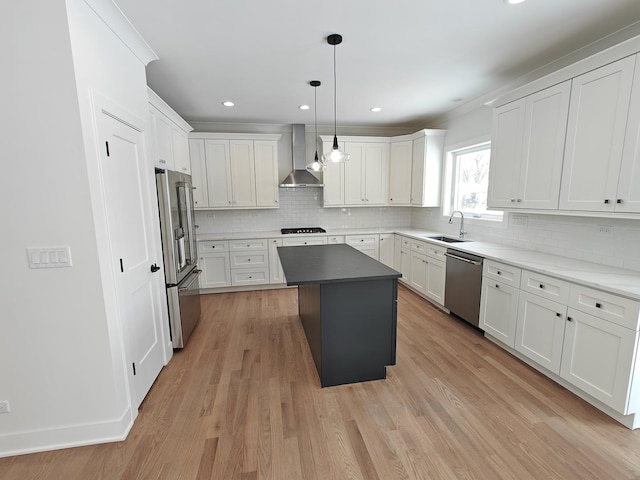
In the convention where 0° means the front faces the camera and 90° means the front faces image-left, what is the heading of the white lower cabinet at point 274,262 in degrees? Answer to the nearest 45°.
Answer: approximately 0°

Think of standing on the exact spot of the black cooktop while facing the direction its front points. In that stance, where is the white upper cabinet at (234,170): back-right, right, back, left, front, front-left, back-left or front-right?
right

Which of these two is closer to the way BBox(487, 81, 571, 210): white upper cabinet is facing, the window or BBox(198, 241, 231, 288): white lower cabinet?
the white lower cabinet

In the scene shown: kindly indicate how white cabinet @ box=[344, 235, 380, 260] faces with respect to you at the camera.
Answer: facing the viewer

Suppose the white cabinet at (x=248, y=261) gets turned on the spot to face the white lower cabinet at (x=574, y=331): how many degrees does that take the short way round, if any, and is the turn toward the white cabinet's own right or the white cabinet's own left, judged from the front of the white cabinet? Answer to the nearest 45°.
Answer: approximately 45° to the white cabinet's own left

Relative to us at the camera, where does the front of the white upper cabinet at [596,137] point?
facing the viewer and to the left of the viewer

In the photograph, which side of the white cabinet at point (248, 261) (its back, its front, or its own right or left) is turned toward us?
front

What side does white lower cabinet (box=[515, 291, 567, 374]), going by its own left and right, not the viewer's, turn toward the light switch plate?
front

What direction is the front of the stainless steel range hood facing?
toward the camera

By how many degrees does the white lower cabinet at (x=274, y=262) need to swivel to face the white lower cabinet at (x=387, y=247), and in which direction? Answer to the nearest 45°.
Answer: approximately 90° to its left

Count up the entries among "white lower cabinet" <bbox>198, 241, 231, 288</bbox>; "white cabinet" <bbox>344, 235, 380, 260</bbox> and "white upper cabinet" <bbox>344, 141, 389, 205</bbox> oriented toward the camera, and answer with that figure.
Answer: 3

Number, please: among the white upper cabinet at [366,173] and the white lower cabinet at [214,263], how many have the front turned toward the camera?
2

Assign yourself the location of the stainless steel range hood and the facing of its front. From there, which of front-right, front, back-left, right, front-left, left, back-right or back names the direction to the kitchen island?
front
